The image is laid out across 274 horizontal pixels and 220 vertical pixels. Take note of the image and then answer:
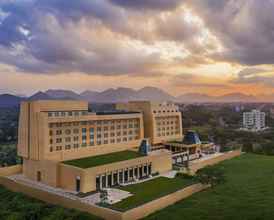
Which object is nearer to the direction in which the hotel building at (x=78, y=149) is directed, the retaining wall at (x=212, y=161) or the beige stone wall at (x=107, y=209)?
the beige stone wall

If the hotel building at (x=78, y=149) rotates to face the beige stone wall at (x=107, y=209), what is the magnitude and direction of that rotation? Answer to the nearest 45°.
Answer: approximately 45° to its right

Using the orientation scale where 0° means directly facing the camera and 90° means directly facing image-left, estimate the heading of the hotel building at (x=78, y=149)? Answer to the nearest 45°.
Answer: approximately 315°

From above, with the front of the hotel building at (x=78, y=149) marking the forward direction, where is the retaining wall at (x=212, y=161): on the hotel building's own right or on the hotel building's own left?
on the hotel building's own left

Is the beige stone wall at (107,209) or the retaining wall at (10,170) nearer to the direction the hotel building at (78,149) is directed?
the beige stone wall
